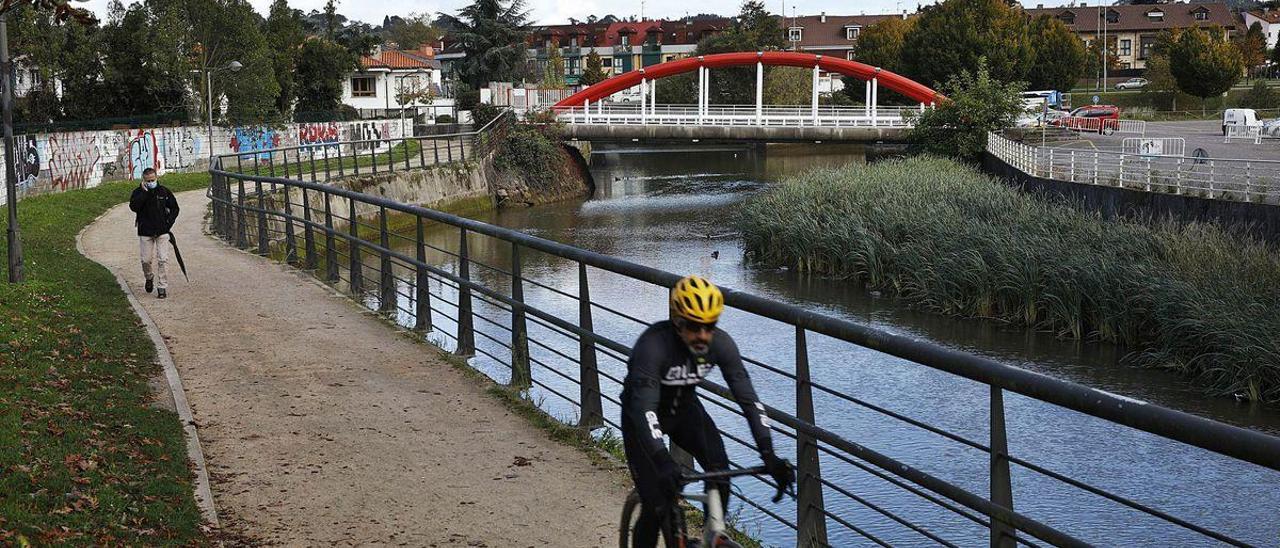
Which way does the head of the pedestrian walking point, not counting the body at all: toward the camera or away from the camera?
toward the camera

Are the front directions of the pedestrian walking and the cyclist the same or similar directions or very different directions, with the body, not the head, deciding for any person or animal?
same or similar directions

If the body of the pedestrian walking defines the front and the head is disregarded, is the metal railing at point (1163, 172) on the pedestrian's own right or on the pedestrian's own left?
on the pedestrian's own left

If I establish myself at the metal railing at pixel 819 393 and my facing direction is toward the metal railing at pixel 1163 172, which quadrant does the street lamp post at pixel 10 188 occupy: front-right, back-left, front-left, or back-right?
front-left

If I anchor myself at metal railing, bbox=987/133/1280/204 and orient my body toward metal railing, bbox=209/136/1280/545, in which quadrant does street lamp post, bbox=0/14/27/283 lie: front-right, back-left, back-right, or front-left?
front-right

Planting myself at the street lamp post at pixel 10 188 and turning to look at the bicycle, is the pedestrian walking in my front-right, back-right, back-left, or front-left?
front-left

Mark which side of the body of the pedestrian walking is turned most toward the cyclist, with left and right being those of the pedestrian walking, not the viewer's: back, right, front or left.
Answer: front

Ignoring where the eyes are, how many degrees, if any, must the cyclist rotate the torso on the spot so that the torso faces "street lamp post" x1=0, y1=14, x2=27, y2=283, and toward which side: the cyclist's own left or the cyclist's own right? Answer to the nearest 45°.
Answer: approximately 180°

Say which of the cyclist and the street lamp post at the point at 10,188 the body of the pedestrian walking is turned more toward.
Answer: the cyclist

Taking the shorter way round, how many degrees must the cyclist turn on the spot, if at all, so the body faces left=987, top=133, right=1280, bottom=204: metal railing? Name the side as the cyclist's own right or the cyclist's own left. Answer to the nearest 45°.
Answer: approximately 135° to the cyclist's own left

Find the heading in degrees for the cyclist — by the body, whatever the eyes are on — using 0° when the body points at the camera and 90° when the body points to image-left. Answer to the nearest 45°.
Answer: approximately 315°

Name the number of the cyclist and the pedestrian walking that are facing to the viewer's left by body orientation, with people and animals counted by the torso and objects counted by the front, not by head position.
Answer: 0

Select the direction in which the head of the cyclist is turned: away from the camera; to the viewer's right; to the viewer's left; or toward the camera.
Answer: toward the camera

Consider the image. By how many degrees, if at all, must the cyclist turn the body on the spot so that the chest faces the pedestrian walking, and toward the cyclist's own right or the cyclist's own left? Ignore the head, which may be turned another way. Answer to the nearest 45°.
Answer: approximately 180°

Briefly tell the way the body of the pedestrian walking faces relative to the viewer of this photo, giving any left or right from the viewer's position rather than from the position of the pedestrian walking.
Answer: facing the viewer

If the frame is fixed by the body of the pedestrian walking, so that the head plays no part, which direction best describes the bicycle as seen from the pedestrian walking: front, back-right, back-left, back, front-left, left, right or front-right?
front
